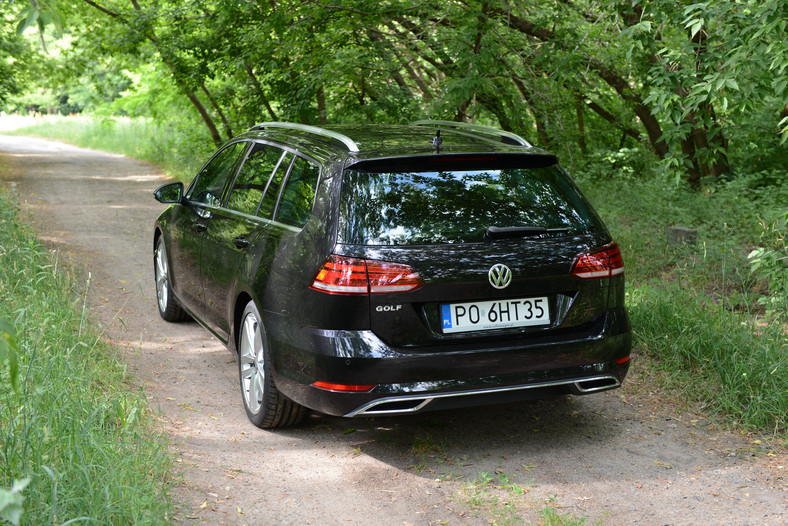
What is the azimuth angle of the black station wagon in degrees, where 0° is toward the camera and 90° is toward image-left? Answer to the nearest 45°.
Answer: approximately 135°

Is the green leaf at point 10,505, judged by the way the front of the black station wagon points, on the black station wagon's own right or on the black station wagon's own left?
on the black station wagon's own left
